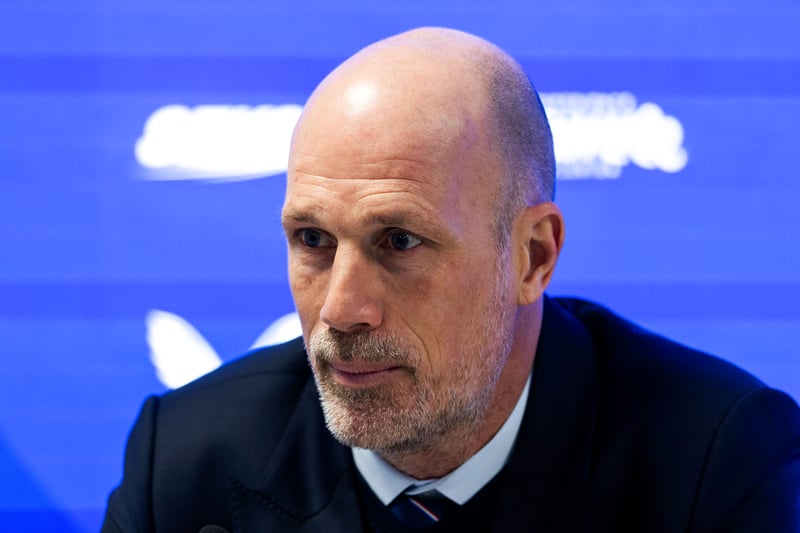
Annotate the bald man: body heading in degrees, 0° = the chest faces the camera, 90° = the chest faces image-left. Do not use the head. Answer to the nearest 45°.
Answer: approximately 45°
